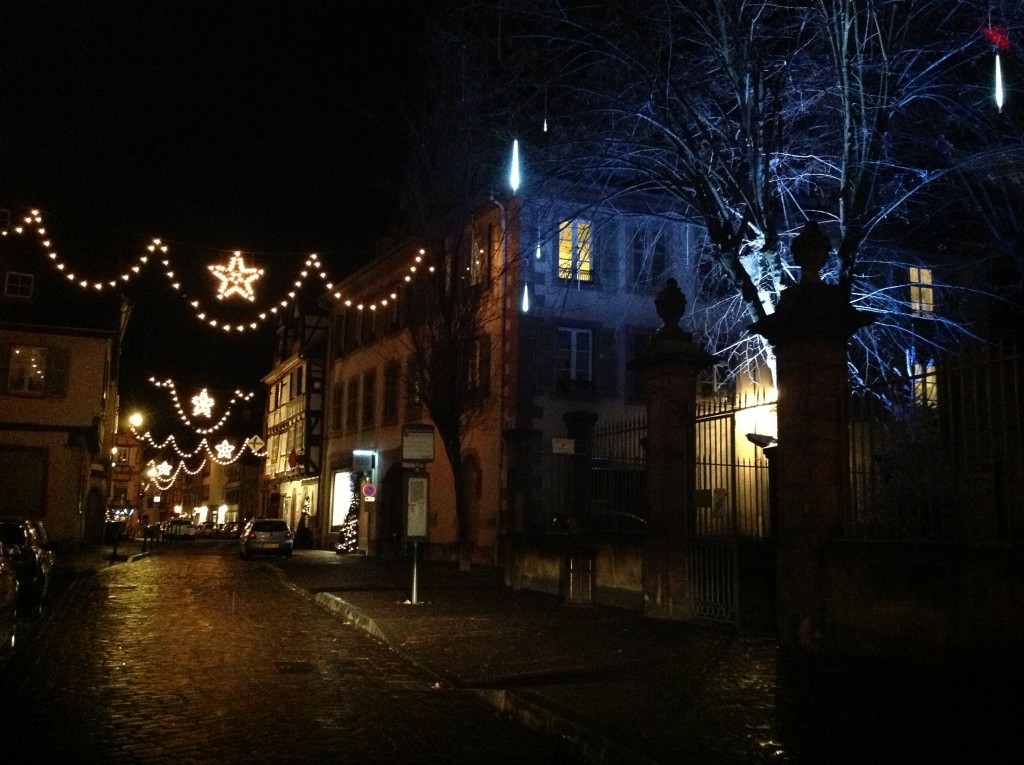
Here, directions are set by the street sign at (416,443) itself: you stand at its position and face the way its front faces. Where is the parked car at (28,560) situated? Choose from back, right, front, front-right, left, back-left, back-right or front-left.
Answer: right

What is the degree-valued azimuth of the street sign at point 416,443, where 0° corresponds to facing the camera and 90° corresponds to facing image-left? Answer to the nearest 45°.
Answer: approximately 0°

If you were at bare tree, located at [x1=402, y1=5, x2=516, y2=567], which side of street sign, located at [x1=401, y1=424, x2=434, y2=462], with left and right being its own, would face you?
back

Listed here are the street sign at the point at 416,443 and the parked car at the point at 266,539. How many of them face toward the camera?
1

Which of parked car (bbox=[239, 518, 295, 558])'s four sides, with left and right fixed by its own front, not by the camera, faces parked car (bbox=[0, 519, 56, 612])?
back

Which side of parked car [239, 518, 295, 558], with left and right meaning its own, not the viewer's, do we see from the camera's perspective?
back

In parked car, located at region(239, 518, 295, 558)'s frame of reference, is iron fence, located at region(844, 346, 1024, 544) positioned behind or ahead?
behind

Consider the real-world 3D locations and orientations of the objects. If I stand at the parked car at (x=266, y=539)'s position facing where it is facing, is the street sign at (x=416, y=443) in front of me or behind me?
behind

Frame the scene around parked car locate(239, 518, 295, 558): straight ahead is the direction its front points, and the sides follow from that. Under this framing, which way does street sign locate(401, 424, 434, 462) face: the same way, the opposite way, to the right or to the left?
the opposite way

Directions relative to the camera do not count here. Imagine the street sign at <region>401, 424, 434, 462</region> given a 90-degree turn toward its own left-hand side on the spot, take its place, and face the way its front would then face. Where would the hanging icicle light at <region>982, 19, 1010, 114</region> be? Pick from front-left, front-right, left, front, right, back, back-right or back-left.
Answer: front-right

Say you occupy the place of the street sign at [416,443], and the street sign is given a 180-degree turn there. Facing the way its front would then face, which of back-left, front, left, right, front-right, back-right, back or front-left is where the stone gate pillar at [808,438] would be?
back-right
